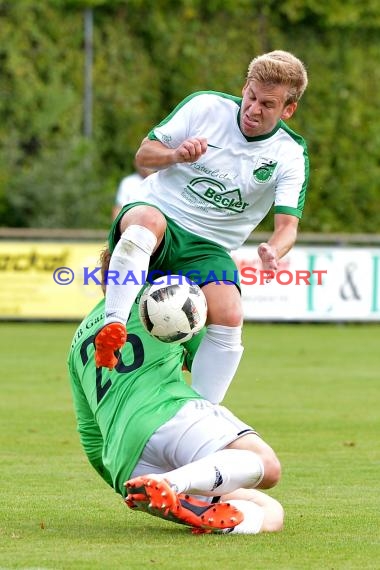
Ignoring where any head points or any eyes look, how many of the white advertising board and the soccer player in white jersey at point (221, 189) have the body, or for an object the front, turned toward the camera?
2

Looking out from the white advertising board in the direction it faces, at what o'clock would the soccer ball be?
The soccer ball is roughly at 12 o'clock from the white advertising board.

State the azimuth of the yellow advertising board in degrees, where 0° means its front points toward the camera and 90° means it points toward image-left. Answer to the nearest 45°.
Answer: approximately 0°

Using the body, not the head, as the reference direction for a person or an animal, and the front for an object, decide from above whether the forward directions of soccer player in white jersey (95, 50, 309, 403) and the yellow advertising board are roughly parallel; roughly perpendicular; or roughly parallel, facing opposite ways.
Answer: roughly parallel

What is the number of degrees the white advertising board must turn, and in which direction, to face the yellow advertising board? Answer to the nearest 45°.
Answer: approximately 90° to its right

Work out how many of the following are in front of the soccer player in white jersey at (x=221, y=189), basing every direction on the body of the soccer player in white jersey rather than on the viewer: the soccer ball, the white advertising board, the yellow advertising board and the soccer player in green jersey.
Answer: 2

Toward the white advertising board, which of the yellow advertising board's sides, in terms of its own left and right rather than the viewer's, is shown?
left

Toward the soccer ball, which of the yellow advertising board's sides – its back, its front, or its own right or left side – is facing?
front

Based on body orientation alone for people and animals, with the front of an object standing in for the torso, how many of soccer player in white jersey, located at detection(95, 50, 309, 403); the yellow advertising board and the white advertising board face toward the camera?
3

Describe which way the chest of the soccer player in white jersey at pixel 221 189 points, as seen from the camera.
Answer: toward the camera

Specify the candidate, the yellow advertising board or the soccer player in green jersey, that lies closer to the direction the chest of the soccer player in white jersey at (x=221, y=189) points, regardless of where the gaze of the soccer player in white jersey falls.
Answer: the soccer player in green jersey

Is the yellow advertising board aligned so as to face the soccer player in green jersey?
yes

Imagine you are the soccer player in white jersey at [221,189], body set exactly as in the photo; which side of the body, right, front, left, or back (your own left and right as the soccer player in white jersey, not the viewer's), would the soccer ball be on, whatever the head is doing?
front

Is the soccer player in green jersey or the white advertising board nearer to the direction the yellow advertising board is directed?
the soccer player in green jersey

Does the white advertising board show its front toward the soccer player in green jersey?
yes
